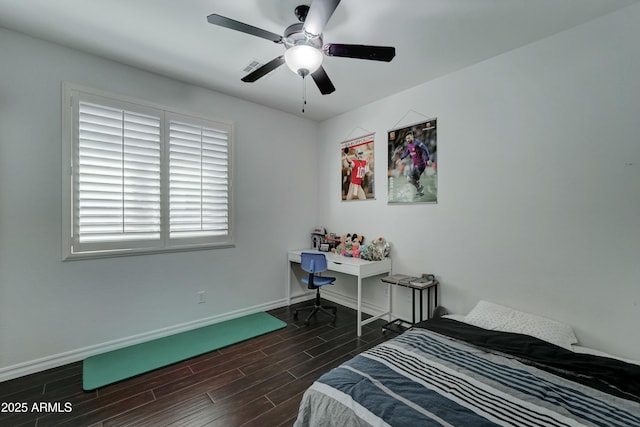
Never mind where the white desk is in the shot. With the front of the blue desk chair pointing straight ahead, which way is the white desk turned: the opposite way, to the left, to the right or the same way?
the opposite way

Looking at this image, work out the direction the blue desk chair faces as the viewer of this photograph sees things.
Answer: facing away from the viewer and to the right of the viewer

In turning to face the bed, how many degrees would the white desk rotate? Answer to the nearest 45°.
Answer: approximately 45° to its left

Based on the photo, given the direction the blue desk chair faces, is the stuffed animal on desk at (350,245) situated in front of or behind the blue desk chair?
in front

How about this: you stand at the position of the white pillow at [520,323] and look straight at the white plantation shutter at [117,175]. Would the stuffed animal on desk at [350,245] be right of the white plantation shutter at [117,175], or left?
right

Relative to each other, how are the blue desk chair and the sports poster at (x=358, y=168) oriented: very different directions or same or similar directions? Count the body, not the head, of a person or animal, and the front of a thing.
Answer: very different directions

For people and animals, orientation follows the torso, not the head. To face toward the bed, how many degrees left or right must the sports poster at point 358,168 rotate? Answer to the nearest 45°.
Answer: approximately 45° to its left

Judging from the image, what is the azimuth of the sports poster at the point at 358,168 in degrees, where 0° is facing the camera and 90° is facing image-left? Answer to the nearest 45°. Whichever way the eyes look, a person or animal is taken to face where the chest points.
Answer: approximately 45°

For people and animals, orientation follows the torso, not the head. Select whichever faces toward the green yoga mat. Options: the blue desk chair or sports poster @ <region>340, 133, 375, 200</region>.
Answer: the sports poster

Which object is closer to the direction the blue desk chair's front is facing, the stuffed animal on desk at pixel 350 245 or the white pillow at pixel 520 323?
the stuffed animal on desk
